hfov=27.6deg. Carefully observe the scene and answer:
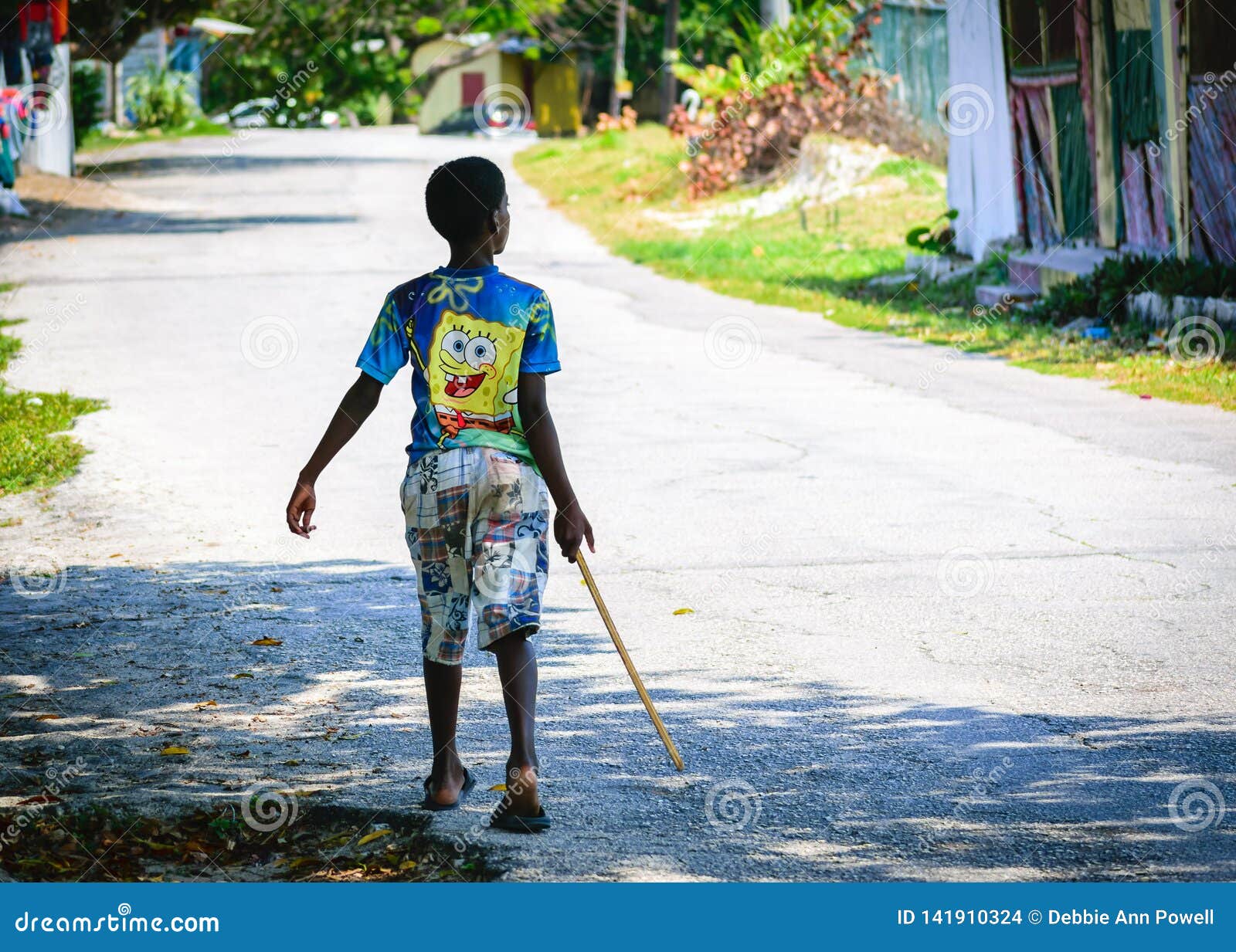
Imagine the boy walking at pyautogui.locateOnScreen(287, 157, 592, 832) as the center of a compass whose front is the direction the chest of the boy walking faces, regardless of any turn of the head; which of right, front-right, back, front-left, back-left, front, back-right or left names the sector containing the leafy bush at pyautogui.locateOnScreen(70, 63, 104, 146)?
front

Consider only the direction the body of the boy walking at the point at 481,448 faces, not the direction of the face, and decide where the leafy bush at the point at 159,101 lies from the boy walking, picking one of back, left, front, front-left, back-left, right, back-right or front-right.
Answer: front

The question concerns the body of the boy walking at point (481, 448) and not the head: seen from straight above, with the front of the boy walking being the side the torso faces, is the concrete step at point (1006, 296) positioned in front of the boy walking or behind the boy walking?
in front

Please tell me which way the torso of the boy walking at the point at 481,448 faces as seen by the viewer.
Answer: away from the camera

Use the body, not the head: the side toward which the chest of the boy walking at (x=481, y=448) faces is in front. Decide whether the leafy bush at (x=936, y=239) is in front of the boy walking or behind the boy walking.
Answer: in front

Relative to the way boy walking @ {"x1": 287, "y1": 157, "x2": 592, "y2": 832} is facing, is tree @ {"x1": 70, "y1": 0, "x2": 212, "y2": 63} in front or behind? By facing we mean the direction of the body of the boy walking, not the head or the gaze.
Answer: in front

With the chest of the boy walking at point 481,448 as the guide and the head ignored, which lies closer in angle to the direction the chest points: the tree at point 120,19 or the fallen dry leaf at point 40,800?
the tree

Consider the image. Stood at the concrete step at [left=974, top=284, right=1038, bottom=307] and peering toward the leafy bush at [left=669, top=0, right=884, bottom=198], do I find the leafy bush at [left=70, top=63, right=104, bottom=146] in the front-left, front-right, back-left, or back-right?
front-left
